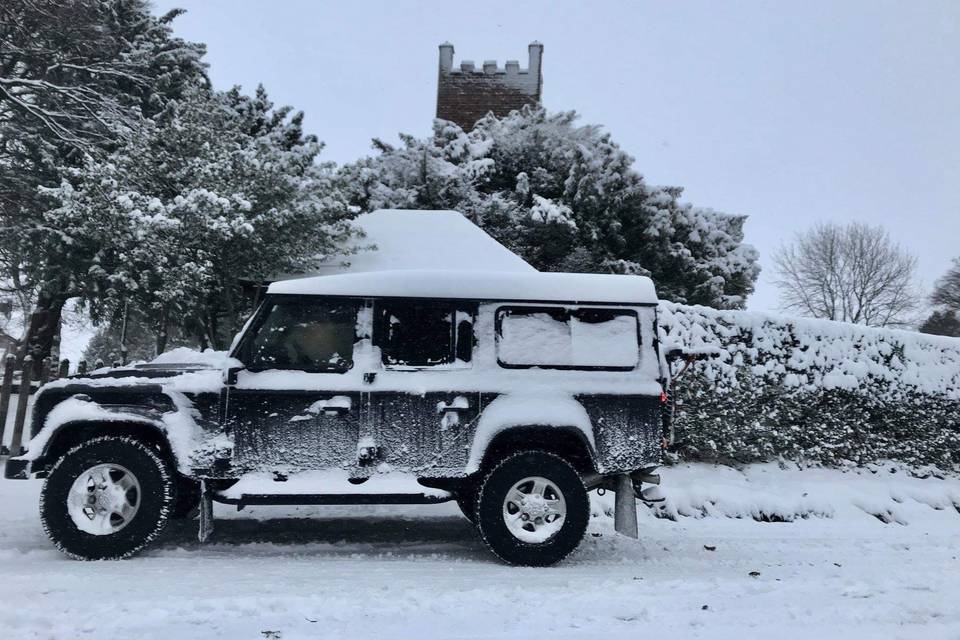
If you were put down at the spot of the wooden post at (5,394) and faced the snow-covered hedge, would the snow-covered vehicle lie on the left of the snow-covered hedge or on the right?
right

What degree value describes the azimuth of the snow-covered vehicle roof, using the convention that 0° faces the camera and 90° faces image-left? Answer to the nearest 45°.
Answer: approximately 90°

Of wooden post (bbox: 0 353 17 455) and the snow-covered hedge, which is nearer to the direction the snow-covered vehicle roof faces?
the wooden post

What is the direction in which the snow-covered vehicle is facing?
to the viewer's left

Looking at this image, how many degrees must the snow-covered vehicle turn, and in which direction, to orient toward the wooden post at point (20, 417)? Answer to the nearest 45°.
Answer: approximately 45° to its right

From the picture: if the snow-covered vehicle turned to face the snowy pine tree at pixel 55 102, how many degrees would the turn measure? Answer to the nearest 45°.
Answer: approximately 45° to its right

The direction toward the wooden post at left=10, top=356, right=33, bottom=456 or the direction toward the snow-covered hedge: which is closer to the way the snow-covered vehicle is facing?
the wooden post

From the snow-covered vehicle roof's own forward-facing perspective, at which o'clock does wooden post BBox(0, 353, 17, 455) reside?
The wooden post is roughly at 1 o'clock from the snow-covered vehicle roof.

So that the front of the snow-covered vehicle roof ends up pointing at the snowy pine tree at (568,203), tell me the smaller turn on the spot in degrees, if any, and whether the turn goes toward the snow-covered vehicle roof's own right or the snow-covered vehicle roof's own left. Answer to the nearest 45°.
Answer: approximately 90° to the snow-covered vehicle roof's own right
